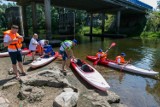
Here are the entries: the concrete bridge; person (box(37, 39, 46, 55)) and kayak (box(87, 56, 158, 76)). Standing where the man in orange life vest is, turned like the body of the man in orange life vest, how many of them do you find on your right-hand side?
0

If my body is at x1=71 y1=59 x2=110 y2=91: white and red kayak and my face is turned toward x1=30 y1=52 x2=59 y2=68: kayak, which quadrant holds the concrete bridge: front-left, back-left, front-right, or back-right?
front-right

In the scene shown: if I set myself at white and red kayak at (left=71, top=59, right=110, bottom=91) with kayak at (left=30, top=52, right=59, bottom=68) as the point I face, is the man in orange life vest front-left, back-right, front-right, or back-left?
front-left

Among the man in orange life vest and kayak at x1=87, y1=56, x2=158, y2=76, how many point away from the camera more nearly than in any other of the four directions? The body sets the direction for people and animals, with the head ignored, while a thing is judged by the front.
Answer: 0

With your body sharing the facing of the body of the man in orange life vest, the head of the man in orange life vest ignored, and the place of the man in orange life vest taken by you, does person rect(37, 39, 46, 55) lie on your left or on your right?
on your left

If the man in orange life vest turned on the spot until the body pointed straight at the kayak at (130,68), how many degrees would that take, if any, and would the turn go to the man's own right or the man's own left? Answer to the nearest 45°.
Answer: approximately 45° to the man's own left

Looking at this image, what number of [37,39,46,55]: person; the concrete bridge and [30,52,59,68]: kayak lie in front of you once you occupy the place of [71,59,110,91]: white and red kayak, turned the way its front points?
0

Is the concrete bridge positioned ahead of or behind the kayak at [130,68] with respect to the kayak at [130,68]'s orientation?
behind
